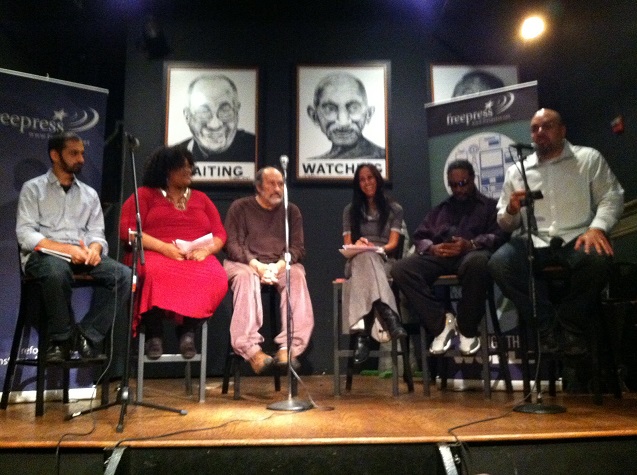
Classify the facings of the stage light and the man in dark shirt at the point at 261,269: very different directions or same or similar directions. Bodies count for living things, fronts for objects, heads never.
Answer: same or similar directions

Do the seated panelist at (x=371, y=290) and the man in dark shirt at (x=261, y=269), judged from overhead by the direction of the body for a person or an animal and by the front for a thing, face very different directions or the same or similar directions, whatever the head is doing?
same or similar directions

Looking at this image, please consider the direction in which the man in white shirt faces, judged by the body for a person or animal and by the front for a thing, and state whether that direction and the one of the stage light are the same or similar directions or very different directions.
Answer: same or similar directions

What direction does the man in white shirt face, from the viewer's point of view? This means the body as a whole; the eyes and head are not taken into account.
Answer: toward the camera

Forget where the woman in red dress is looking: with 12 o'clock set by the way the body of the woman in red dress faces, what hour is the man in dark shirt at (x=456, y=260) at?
The man in dark shirt is roughly at 9 o'clock from the woman in red dress.

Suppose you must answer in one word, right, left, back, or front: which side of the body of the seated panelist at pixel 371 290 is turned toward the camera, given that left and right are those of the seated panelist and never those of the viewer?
front

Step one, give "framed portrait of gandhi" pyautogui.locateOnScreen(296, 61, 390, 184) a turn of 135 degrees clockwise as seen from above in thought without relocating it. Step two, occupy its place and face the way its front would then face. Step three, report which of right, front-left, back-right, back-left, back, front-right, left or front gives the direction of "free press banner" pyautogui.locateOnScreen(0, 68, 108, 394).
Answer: left

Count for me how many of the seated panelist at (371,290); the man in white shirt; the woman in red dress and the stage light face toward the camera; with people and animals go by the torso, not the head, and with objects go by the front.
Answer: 4

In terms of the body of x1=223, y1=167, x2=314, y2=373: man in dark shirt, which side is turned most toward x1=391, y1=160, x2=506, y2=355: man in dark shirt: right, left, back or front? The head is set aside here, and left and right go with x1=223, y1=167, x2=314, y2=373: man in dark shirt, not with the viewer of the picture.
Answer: left

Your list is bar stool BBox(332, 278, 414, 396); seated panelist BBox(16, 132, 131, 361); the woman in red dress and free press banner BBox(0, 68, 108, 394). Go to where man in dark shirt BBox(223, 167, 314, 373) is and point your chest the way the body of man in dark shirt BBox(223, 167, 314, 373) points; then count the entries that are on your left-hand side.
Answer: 1

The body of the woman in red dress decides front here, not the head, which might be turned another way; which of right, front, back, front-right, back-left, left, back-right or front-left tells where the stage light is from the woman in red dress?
left

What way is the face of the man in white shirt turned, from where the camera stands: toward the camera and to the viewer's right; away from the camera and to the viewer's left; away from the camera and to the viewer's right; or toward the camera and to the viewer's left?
toward the camera and to the viewer's left

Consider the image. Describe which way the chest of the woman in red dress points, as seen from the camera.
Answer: toward the camera

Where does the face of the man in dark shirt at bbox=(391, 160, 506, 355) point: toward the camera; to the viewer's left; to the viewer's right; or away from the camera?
toward the camera

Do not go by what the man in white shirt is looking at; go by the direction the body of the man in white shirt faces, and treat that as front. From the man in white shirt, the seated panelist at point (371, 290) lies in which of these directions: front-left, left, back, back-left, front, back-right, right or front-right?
right

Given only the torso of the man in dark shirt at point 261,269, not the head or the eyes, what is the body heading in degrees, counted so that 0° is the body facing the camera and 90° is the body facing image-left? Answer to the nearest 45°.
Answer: approximately 0°

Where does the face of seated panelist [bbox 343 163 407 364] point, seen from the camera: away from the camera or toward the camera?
toward the camera
